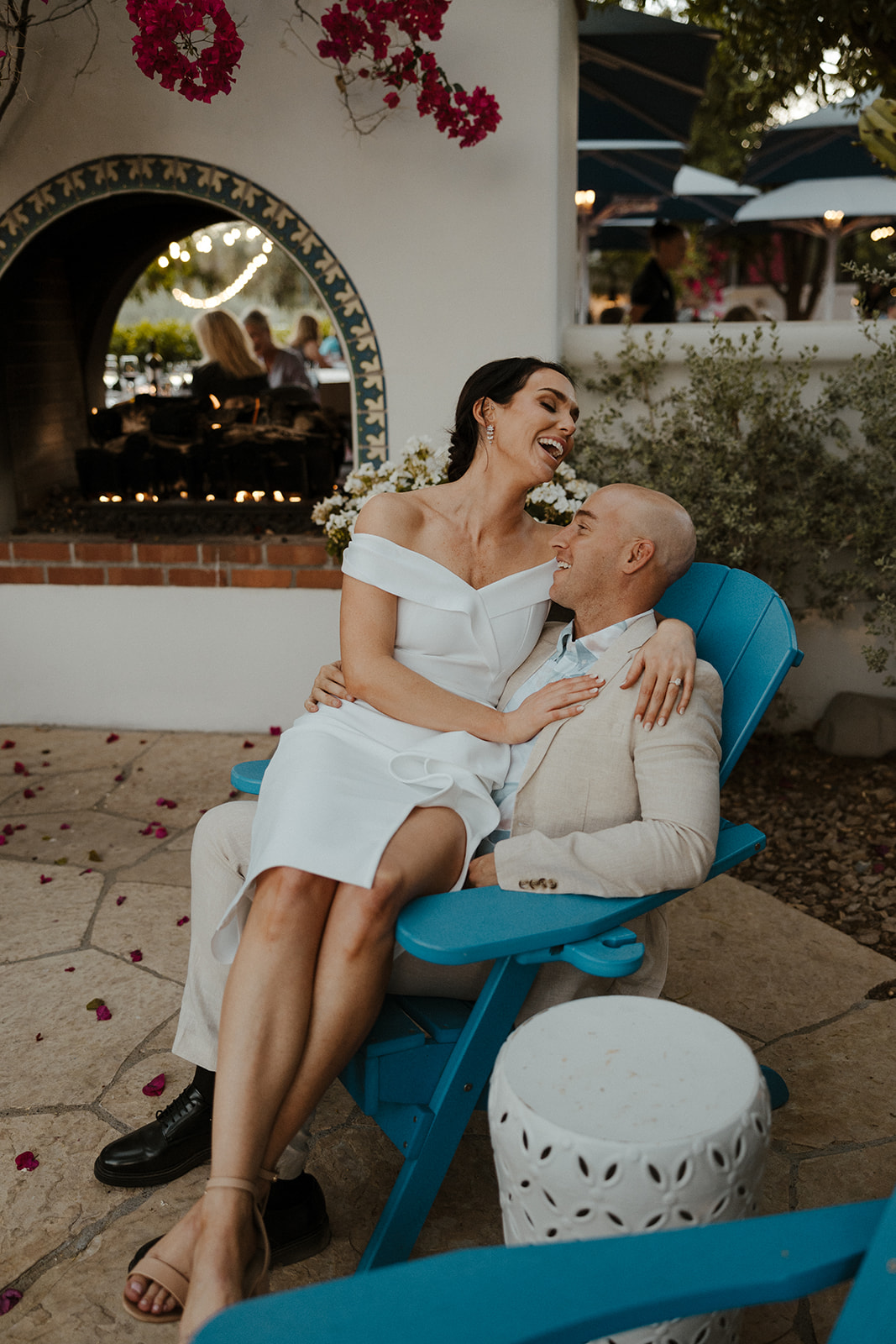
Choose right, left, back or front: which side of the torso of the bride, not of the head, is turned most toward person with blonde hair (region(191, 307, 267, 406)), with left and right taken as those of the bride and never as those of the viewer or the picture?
back

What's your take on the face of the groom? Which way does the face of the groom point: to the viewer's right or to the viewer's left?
to the viewer's left

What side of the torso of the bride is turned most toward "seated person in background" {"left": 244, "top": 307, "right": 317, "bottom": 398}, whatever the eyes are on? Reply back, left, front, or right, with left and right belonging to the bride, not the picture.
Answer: back

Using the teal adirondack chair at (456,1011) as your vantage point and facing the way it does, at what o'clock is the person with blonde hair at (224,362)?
The person with blonde hair is roughly at 4 o'clock from the teal adirondack chair.

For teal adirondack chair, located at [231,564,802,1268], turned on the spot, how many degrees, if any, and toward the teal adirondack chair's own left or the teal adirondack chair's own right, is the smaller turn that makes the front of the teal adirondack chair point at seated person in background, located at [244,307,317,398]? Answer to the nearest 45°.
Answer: approximately 135° to the teal adirondack chair's own right

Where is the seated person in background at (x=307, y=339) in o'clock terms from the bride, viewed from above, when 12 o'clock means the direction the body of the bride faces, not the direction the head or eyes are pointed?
The seated person in background is roughly at 6 o'clock from the bride.

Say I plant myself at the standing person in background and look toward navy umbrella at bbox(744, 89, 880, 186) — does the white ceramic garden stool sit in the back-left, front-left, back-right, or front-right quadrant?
back-right
